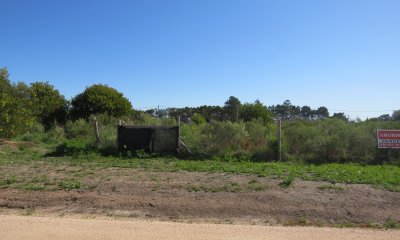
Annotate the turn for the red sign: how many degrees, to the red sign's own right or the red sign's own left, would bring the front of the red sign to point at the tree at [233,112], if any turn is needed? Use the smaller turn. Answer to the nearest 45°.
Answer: approximately 135° to the red sign's own right

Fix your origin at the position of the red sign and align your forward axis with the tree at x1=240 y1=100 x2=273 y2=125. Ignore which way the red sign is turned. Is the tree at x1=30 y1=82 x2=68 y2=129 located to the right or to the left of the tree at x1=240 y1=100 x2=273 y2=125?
left

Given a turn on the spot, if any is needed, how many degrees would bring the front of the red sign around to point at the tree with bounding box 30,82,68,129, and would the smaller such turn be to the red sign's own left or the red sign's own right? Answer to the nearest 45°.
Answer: approximately 90° to the red sign's own right

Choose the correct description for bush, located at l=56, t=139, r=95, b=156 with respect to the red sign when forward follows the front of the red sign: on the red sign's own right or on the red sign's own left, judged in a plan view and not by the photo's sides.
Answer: on the red sign's own right

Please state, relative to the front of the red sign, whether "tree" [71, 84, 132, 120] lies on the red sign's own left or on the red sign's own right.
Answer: on the red sign's own right

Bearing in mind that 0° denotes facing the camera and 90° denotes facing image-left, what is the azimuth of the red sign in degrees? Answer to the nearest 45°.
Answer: approximately 0°

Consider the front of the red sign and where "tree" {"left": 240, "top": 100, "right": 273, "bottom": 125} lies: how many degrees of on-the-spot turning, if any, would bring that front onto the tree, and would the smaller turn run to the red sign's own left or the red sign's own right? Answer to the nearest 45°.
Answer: approximately 135° to the red sign's own right
